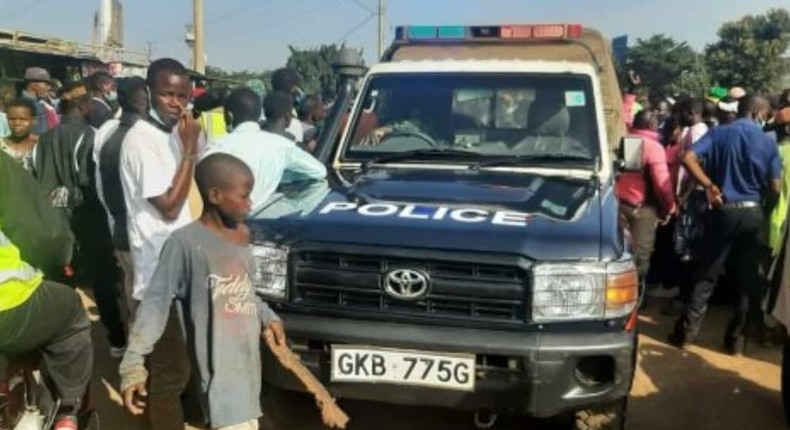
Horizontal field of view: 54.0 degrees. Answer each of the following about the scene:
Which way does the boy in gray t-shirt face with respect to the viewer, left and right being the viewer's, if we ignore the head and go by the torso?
facing the viewer and to the right of the viewer

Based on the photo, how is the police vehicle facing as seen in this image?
toward the camera

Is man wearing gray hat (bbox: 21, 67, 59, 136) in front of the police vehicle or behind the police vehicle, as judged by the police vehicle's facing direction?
behind

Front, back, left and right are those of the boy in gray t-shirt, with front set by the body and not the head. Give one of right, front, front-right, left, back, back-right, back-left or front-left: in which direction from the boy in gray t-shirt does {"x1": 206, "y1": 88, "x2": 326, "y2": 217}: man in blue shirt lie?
back-left

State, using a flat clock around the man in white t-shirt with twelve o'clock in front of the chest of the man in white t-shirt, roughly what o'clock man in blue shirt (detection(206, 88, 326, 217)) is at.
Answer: The man in blue shirt is roughly at 9 o'clock from the man in white t-shirt.

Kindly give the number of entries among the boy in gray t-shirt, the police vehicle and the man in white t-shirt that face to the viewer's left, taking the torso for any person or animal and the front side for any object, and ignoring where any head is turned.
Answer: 0

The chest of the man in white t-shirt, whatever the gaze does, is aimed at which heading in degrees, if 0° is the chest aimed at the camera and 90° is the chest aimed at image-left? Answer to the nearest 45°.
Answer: approximately 315°

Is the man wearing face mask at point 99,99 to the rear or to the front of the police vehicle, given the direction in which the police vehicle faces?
to the rear

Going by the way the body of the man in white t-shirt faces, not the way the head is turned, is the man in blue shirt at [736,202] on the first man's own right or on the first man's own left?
on the first man's own left
